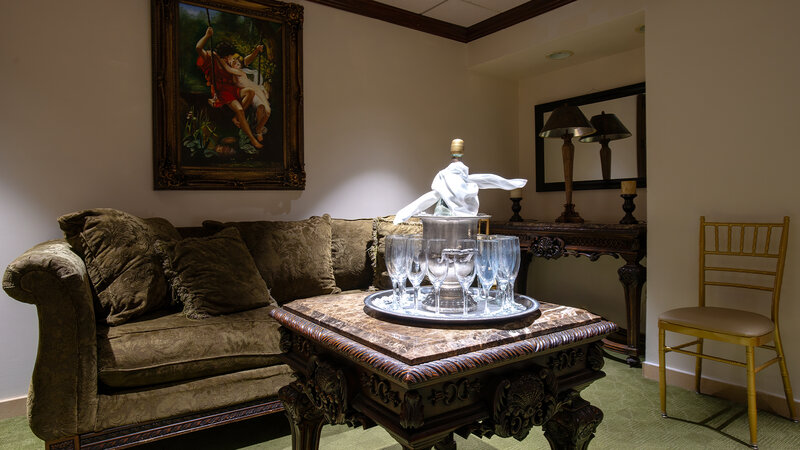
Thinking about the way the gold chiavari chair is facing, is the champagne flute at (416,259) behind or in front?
in front

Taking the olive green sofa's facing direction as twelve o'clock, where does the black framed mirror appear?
The black framed mirror is roughly at 10 o'clock from the olive green sofa.

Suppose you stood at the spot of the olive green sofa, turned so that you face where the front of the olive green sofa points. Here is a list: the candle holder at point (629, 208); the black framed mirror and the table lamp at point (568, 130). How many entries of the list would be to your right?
0

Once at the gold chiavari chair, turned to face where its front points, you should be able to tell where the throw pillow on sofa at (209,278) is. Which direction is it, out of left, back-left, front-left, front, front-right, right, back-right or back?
front

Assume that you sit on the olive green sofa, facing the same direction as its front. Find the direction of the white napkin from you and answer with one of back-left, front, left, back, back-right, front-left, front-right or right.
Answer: front

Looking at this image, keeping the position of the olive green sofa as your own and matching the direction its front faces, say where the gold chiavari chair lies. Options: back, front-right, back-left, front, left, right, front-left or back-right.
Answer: front-left

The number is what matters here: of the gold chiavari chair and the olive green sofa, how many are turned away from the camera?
0

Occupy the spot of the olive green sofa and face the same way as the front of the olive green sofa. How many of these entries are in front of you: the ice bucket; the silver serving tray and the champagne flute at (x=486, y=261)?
3

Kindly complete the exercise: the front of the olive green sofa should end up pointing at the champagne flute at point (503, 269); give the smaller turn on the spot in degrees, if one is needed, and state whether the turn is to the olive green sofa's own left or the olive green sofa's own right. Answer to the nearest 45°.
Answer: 0° — it already faces it

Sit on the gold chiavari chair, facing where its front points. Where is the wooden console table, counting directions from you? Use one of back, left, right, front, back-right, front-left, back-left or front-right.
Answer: right

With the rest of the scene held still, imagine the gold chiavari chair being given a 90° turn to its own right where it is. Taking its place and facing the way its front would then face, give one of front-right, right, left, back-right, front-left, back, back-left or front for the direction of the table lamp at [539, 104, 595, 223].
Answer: front

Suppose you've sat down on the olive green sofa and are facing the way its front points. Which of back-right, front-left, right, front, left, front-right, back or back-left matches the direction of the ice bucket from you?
front

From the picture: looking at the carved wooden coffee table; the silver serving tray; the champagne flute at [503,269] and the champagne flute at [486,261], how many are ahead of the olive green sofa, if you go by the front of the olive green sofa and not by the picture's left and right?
4

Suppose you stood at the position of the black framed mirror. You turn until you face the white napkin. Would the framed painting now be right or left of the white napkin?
right

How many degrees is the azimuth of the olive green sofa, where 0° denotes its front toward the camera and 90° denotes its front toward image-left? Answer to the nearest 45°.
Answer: approximately 315°

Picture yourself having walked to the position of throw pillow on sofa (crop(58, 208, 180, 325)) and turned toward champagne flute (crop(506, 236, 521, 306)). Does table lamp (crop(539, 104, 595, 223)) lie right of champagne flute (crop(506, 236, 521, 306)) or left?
left

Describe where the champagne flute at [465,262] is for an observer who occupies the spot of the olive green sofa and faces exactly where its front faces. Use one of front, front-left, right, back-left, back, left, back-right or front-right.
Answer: front

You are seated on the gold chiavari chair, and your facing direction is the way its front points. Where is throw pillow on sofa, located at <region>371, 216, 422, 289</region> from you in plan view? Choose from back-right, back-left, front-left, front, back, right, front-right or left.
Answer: front-right

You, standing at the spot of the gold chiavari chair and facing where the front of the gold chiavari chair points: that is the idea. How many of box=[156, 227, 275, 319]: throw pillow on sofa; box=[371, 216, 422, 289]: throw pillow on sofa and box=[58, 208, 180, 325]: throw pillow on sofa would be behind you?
0

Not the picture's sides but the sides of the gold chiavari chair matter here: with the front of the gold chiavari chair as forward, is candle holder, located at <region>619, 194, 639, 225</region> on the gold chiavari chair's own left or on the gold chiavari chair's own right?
on the gold chiavari chair's own right
